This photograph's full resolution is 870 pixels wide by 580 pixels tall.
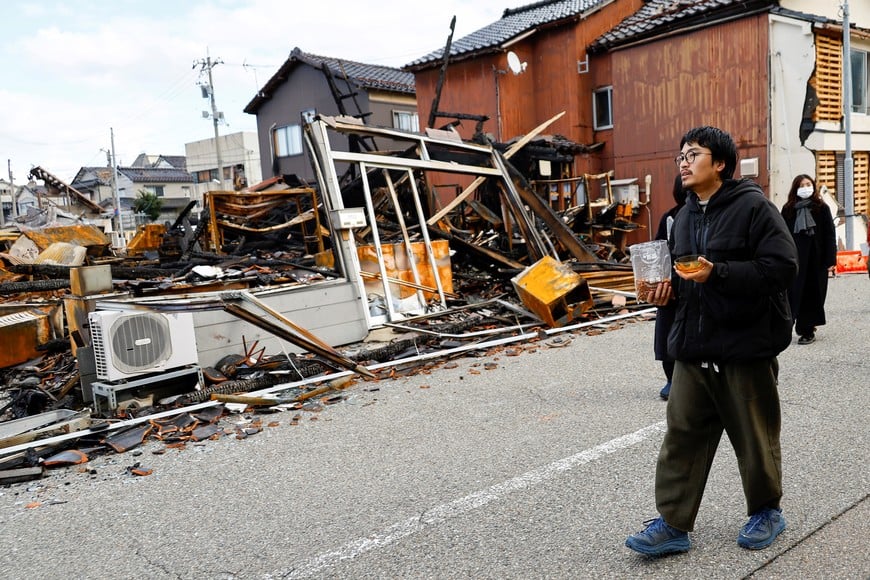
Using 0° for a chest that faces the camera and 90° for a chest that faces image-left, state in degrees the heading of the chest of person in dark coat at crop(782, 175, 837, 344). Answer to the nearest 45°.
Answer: approximately 0°

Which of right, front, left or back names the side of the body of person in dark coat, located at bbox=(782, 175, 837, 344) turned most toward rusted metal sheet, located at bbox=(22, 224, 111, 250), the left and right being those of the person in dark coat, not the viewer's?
right

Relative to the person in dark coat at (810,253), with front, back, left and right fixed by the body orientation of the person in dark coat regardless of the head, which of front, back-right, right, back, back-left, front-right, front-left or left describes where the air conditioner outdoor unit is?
front-right

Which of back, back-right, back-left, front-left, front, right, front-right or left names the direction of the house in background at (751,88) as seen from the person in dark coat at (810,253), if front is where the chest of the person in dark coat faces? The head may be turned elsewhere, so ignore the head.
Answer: back

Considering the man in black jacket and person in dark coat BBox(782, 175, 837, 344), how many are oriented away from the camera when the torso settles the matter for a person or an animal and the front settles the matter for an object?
0

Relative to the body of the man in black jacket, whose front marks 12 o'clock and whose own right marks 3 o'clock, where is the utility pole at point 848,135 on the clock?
The utility pole is roughly at 5 o'clock from the man in black jacket.

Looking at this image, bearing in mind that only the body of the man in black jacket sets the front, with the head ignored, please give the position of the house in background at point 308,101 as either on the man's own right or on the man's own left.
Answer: on the man's own right

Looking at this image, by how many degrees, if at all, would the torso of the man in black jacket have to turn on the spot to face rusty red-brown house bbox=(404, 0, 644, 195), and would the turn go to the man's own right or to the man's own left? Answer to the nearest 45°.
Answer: approximately 135° to the man's own right

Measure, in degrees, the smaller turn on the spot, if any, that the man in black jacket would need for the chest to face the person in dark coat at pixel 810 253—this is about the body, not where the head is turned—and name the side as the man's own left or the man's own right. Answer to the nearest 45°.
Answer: approximately 135° to the man's own right

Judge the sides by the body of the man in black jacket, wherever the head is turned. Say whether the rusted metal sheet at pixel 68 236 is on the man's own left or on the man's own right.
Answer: on the man's own right

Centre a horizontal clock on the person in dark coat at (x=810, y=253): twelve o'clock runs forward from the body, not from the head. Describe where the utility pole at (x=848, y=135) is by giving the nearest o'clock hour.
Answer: The utility pole is roughly at 6 o'clock from the person in dark coat.
